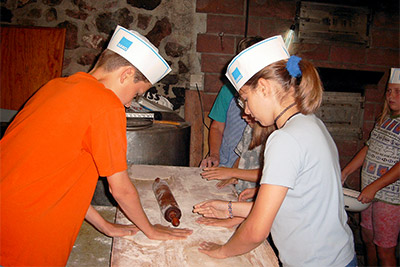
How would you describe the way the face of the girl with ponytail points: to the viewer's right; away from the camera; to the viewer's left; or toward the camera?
to the viewer's left

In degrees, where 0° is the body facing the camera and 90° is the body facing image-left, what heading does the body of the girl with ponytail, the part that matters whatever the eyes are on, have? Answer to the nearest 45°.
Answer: approximately 90°
